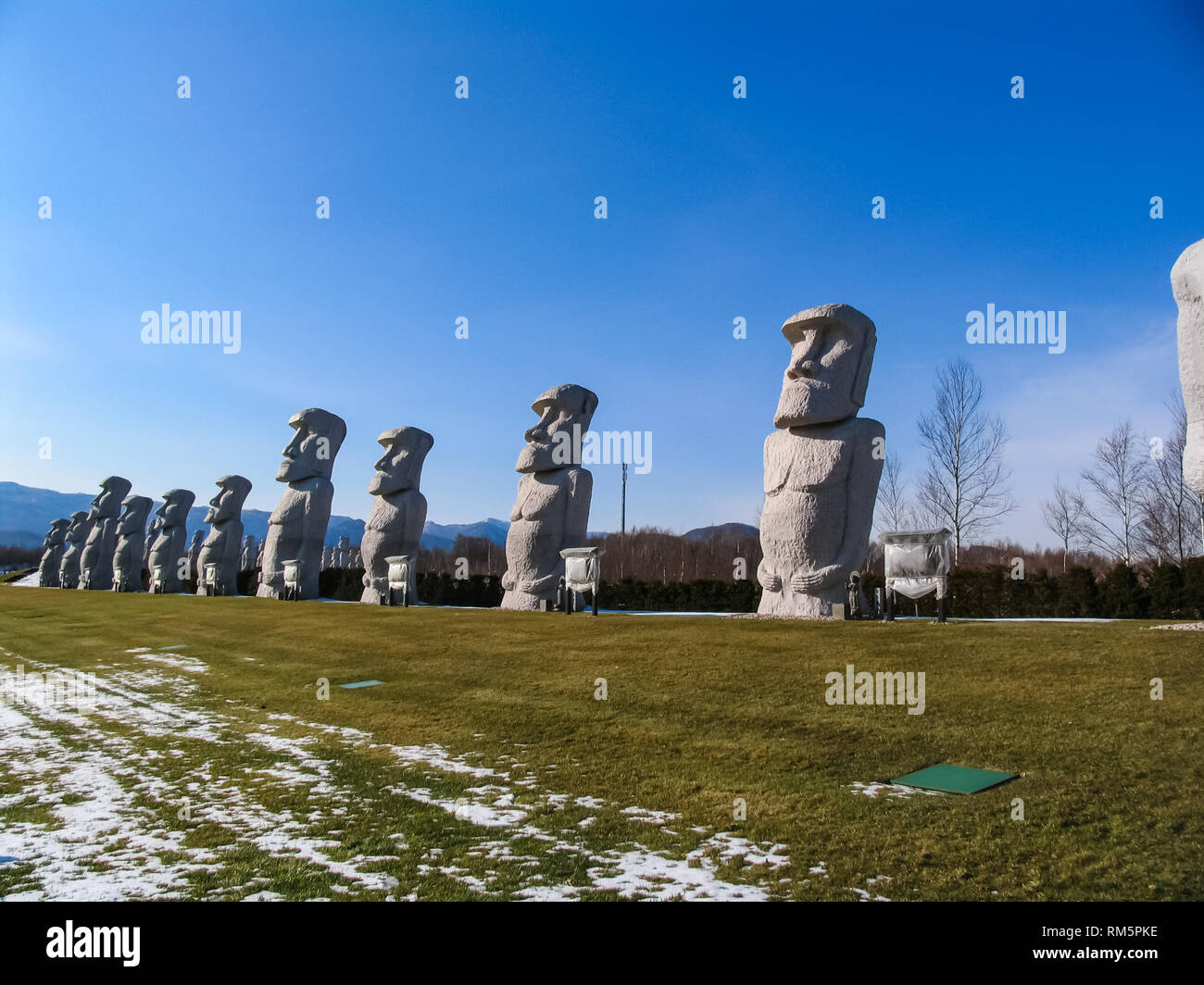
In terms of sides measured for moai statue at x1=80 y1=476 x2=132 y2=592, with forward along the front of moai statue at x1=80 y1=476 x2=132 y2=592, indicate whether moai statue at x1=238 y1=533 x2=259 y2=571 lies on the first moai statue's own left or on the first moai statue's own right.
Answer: on the first moai statue's own right

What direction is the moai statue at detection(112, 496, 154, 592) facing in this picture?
to the viewer's left

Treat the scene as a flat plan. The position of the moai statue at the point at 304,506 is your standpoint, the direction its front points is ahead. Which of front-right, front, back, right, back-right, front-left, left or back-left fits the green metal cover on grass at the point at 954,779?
left

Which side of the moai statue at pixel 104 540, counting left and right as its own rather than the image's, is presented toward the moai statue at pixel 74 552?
right

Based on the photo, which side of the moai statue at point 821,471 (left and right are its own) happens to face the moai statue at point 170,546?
right

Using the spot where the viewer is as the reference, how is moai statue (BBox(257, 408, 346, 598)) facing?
facing to the left of the viewer

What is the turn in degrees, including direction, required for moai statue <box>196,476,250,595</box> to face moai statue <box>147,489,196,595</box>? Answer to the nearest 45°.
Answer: approximately 90° to its right

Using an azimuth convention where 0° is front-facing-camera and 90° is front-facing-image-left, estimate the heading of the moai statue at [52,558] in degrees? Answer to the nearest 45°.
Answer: approximately 90°

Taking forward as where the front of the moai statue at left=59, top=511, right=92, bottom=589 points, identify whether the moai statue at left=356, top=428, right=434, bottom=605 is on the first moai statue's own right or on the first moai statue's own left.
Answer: on the first moai statue's own left

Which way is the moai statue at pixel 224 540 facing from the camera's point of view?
to the viewer's left

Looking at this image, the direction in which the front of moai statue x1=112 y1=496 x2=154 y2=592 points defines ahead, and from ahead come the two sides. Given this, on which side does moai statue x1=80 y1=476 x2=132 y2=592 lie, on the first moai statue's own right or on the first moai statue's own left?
on the first moai statue's own right

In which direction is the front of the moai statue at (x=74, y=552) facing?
to the viewer's left

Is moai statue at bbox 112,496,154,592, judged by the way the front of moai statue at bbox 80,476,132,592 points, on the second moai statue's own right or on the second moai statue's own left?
on the second moai statue's own left
